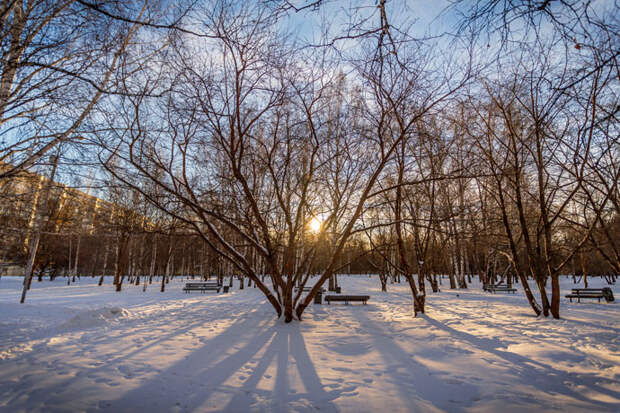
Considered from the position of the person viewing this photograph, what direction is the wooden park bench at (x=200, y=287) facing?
facing the viewer
